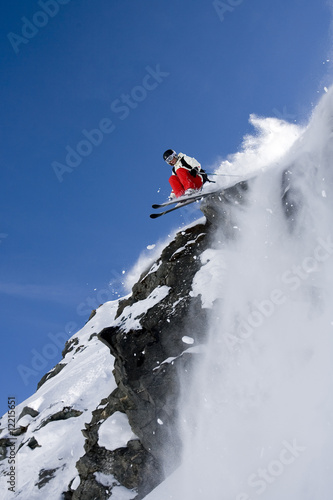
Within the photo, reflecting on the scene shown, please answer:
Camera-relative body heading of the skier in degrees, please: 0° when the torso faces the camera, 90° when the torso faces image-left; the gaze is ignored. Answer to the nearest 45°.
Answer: approximately 45°
